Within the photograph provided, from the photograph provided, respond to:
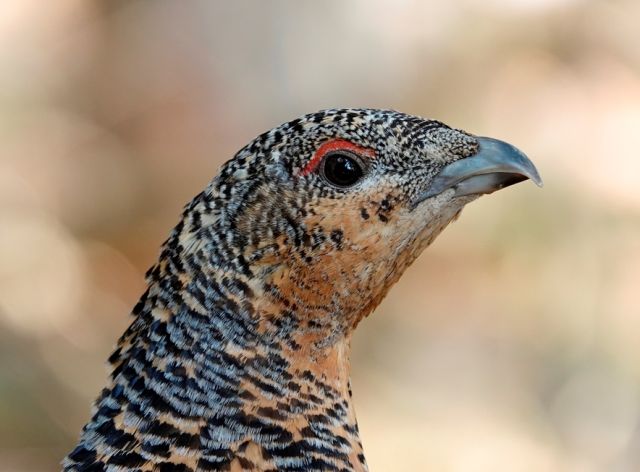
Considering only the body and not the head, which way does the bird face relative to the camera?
to the viewer's right
